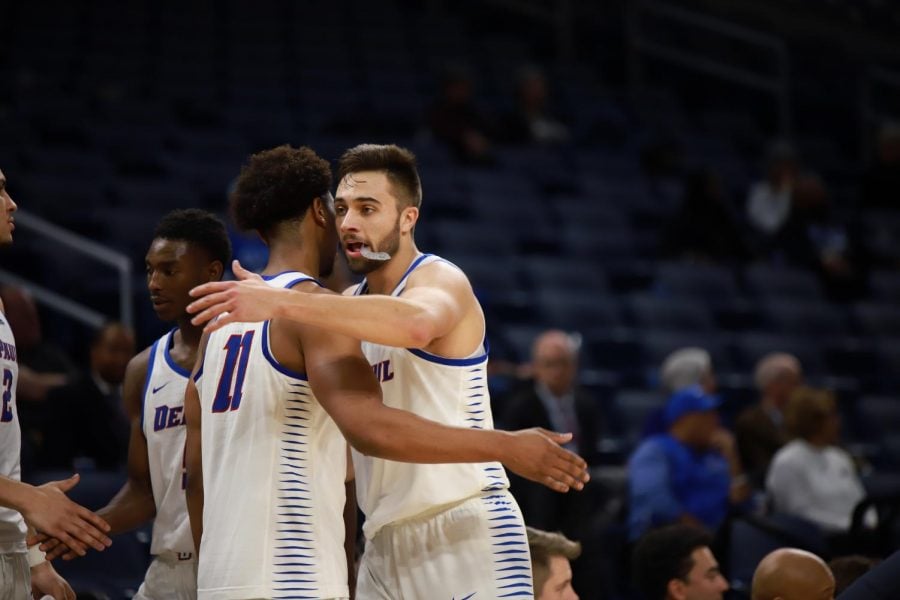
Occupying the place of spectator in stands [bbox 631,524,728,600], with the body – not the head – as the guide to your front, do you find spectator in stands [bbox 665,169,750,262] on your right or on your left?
on your left

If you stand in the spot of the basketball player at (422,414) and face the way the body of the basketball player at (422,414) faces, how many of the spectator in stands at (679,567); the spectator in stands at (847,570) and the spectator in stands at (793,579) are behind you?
3

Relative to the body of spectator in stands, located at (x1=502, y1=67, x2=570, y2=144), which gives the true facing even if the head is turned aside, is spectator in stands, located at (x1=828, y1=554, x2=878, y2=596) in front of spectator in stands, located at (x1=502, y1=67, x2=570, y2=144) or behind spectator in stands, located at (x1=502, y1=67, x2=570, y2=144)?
in front

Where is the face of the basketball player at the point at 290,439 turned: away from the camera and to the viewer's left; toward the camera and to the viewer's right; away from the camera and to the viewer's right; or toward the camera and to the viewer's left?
away from the camera and to the viewer's right

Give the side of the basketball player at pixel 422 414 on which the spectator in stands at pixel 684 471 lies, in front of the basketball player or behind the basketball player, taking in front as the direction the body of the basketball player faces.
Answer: behind

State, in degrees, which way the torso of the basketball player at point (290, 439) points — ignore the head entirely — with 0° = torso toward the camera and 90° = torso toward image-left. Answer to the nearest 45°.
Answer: approximately 225°

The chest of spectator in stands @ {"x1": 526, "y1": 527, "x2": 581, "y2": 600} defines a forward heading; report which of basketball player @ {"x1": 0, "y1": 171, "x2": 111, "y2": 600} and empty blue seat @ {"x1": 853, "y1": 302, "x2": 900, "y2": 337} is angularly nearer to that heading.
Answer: the empty blue seat
